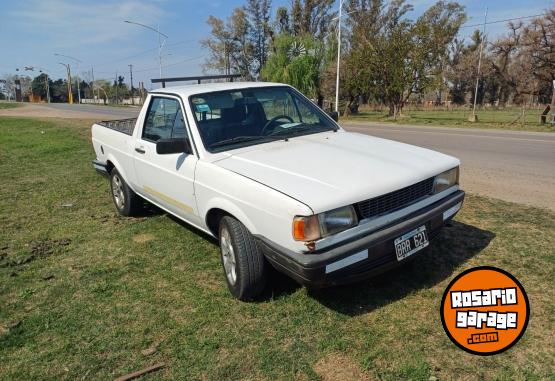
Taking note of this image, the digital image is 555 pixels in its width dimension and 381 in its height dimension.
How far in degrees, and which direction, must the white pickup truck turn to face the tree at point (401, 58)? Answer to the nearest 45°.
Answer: approximately 135° to its left

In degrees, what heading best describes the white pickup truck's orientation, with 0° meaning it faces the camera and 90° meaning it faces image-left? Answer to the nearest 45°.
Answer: approximately 315°

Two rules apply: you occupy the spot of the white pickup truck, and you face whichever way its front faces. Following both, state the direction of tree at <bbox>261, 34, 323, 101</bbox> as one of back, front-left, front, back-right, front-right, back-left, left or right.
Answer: back-left
